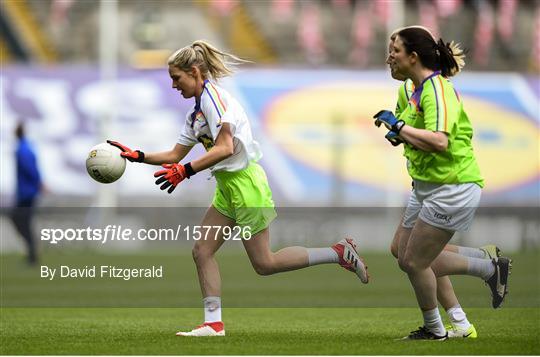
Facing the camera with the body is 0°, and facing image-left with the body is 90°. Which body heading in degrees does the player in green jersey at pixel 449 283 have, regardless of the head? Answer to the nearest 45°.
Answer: approximately 90°

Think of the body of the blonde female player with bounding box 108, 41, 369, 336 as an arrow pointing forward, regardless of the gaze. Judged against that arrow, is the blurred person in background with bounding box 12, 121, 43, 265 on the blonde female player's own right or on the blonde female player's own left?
on the blonde female player's own right

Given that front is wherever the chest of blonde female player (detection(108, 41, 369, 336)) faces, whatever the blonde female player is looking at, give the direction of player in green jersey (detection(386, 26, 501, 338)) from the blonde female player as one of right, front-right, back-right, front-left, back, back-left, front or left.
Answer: back

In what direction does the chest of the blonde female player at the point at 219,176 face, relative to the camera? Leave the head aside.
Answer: to the viewer's left

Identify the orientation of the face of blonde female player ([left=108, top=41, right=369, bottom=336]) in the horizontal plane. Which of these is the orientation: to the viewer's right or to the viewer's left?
to the viewer's left
